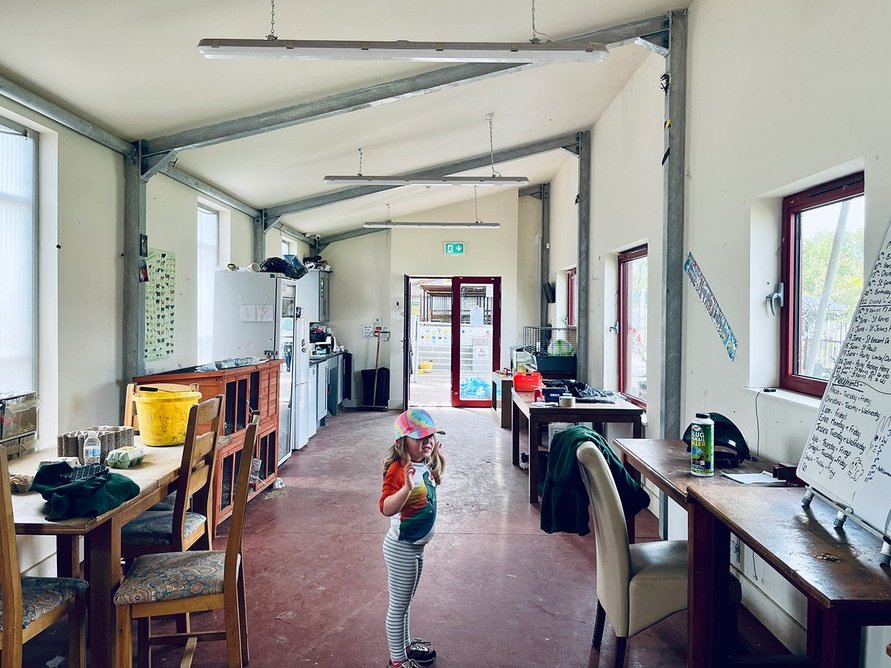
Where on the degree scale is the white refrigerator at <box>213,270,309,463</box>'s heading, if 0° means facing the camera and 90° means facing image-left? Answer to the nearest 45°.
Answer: approximately 270°

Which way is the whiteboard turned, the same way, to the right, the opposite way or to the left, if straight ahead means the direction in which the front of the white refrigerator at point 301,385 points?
the opposite way

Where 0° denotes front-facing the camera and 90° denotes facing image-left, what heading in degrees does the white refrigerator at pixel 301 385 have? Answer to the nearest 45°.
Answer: approximately 270°

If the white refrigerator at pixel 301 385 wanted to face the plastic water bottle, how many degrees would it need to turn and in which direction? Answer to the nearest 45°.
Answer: approximately 90° to its right

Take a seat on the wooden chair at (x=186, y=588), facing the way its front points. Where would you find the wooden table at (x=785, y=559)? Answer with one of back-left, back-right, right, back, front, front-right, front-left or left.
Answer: back-left

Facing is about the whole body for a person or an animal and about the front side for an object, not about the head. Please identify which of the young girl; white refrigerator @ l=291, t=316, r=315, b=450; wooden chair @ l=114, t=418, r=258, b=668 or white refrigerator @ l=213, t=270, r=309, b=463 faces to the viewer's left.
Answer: the wooden chair

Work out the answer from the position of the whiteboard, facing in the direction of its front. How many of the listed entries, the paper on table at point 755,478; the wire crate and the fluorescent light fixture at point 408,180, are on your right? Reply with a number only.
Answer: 3

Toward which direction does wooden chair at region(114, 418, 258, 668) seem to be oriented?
to the viewer's left
